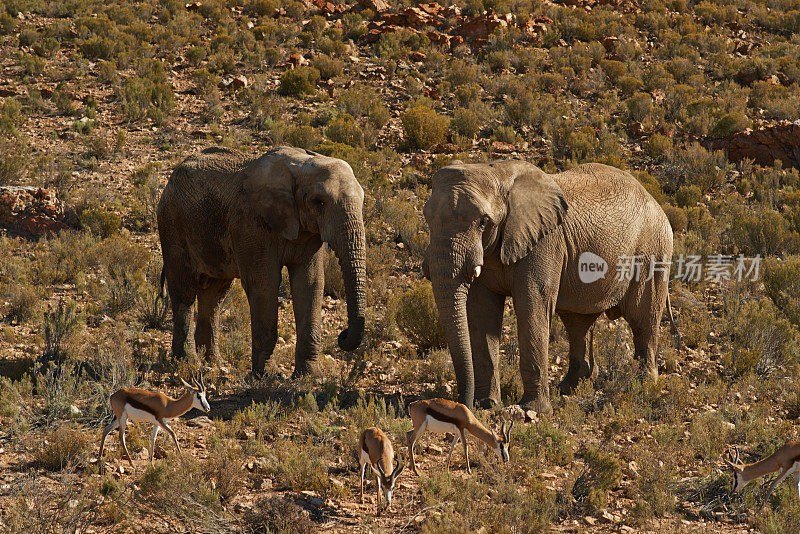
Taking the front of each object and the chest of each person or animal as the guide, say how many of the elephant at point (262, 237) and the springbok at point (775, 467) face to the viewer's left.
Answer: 1

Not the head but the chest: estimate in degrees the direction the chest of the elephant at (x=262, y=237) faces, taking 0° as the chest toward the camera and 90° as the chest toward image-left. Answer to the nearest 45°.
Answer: approximately 315°

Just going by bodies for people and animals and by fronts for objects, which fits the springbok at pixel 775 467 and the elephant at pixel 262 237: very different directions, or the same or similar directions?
very different directions

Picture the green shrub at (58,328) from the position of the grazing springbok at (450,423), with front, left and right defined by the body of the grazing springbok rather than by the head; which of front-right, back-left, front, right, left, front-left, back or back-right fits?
back-left

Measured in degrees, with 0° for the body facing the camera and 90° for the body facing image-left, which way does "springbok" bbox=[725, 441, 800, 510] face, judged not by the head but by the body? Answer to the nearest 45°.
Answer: approximately 90°

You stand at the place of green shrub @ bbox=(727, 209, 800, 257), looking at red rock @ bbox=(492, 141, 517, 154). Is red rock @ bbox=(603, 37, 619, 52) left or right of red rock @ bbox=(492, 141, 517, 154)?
right

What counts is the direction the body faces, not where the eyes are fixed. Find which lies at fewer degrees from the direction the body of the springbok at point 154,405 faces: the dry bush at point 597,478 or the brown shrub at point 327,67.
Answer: the dry bush

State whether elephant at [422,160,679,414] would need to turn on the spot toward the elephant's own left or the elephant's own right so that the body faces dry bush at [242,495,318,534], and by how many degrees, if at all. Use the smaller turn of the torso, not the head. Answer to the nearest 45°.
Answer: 0° — it already faces it

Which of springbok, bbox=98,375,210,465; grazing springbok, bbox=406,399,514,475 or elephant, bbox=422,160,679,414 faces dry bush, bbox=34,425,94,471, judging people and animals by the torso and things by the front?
the elephant

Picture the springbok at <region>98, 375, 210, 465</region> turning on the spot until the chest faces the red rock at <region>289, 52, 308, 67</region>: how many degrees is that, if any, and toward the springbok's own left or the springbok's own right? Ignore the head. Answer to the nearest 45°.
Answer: approximately 90° to the springbok's own left

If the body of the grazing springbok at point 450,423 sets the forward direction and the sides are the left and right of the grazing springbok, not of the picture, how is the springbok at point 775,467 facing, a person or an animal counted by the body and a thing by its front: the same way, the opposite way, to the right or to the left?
the opposite way

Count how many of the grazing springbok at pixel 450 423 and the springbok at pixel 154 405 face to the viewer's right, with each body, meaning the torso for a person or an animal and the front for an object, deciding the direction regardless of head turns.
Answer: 2

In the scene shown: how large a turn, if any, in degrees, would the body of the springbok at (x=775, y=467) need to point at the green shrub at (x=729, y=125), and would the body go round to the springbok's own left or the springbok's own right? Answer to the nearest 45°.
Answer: approximately 90° to the springbok's own right

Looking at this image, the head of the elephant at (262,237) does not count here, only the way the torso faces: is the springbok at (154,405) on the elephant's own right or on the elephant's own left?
on the elephant's own right

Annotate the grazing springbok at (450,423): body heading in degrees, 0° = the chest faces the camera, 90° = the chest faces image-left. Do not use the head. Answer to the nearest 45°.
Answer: approximately 270°

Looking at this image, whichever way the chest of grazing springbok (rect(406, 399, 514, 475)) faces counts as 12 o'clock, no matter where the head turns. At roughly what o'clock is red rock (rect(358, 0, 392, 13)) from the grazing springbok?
The red rock is roughly at 9 o'clock from the grazing springbok.

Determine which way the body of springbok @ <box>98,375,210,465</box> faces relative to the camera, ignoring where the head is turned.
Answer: to the viewer's right

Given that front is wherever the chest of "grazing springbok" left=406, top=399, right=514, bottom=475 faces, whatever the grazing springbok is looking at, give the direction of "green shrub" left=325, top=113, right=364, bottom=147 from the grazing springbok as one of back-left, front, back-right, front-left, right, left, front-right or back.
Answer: left
